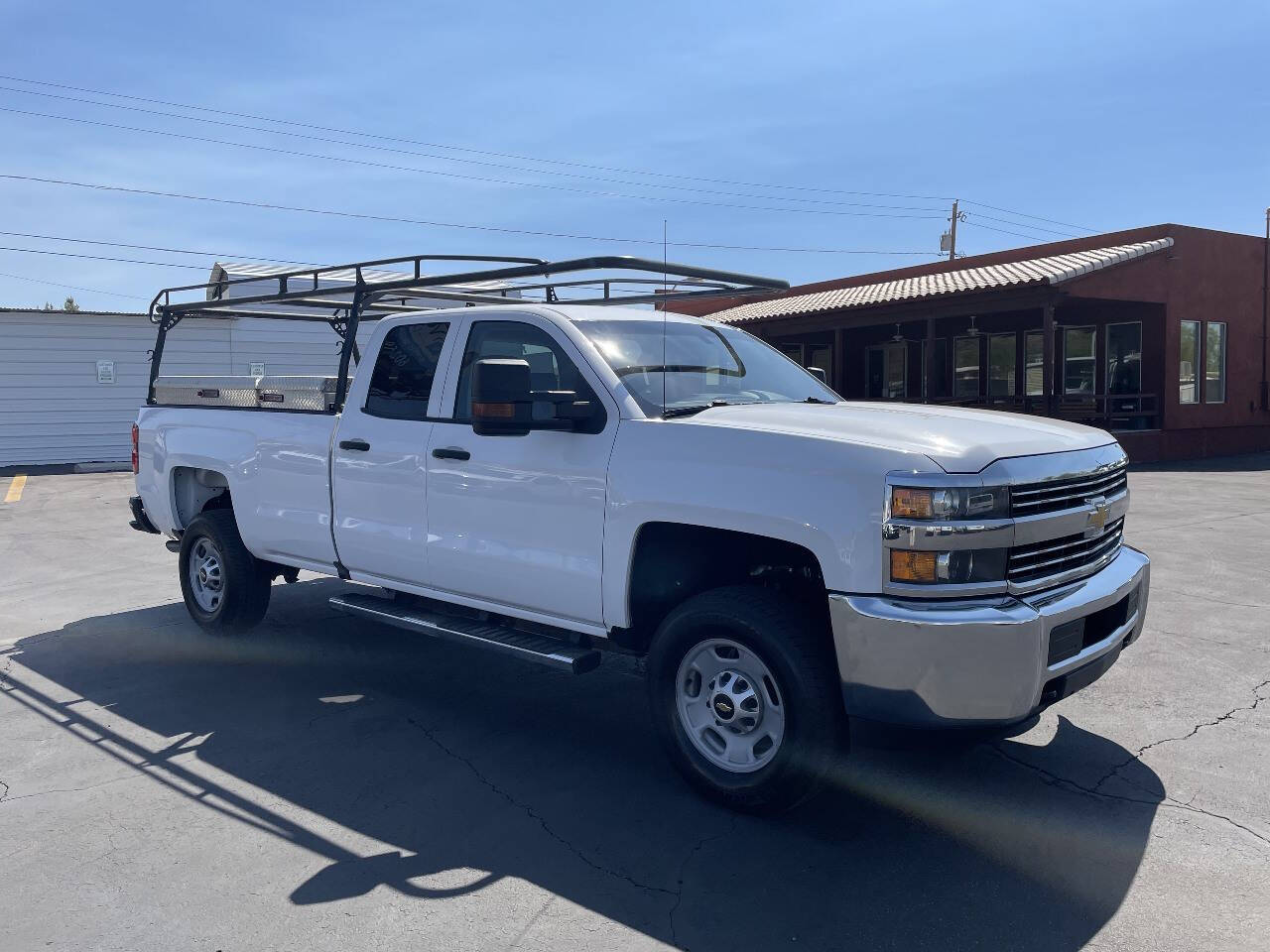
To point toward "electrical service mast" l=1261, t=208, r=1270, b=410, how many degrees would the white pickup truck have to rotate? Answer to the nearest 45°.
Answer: approximately 90° to its left

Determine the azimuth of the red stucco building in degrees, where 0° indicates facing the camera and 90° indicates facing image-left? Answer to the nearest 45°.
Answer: approximately 45°

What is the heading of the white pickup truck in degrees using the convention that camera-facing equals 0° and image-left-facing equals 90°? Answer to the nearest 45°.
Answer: approximately 315°
